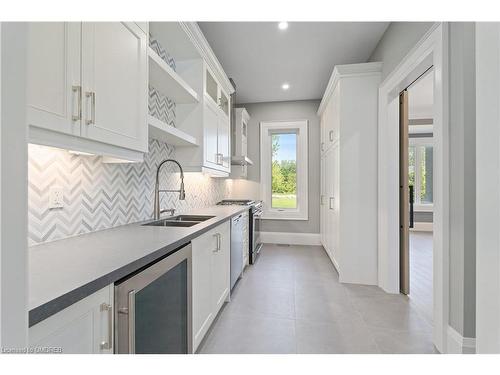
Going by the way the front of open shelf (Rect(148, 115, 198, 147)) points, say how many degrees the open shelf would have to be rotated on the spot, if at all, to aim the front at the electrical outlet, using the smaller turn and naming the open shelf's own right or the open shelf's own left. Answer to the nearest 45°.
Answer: approximately 90° to the open shelf's own right

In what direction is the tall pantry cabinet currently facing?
to the viewer's left

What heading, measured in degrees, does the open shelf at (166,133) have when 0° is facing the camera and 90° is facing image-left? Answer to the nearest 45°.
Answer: approximately 315°

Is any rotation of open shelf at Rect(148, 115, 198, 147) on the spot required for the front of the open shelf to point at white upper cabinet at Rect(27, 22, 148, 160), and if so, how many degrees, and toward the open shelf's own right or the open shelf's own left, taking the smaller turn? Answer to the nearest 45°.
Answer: approximately 45° to the open shelf's own right

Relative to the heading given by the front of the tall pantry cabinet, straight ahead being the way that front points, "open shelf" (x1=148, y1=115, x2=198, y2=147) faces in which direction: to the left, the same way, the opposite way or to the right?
the opposite way

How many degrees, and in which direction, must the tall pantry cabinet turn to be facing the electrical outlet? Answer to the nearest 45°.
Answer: approximately 45° to its left

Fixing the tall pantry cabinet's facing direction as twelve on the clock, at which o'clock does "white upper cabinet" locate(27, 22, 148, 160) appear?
The white upper cabinet is roughly at 10 o'clock from the tall pantry cabinet.

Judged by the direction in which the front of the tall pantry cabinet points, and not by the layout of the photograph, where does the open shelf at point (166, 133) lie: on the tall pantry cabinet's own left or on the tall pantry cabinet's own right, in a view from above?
on the tall pantry cabinet's own left

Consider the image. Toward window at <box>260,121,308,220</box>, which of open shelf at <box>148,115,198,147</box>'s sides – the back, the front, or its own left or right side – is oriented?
left

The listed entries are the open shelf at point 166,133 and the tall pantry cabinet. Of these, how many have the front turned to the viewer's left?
1

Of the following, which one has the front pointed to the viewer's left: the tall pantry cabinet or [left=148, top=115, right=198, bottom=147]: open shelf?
the tall pantry cabinet

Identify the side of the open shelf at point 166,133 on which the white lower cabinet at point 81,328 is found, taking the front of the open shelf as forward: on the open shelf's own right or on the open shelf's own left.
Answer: on the open shelf's own right

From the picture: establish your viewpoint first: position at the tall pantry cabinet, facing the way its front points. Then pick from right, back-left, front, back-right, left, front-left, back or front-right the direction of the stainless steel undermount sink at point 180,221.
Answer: front-left
